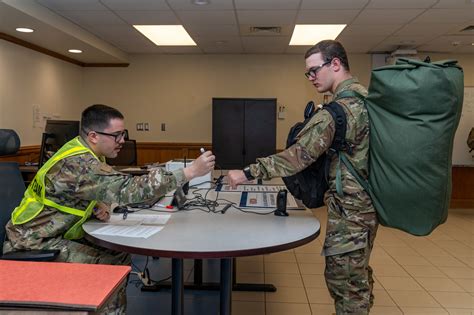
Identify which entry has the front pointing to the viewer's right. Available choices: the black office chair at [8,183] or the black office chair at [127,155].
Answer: the black office chair at [8,183]

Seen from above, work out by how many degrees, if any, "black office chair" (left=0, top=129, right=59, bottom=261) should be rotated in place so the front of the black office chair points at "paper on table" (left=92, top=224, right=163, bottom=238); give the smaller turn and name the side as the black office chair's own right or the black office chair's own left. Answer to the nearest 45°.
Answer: approximately 45° to the black office chair's own right

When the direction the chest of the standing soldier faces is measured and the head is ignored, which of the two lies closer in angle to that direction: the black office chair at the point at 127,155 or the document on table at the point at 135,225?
the document on table

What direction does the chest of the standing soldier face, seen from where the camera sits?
to the viewer's left

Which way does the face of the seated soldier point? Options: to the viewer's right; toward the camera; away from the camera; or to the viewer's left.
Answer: to the viewer's right

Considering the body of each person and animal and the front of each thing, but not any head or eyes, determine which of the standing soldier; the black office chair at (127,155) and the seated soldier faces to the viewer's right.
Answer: the seated soldier

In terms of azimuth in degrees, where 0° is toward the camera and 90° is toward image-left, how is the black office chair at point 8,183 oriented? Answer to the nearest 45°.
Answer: approximately 270°

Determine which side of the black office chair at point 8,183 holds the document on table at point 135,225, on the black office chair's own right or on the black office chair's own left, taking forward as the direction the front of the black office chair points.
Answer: on the black office chair's own right

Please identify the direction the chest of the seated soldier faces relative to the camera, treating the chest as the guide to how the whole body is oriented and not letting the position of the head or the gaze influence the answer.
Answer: to the viewer's right

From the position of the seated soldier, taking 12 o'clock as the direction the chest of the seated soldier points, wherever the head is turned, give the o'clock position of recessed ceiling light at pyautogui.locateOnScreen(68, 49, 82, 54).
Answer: The recessed ceiling light is roughly at 9 o'clock from the seated soldier.
